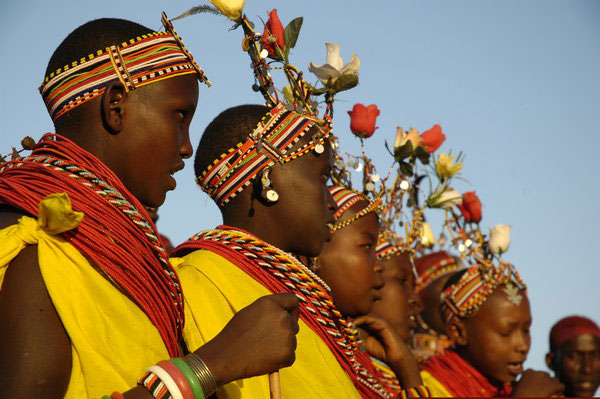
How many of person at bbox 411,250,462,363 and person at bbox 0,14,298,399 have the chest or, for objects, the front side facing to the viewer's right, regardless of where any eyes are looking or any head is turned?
2

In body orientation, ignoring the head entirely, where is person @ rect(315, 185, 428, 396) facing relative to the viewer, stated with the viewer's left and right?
facing the viewer and to the right of the viewer

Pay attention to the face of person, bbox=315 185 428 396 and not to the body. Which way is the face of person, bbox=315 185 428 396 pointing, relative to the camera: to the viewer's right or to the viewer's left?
to the viewer's right

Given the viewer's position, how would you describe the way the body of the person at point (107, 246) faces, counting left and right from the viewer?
facing to the right of the viewer

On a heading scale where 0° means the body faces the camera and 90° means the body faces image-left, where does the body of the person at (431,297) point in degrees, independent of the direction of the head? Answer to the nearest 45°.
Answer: approximately 270°

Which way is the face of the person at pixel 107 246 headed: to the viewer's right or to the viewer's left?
to the viewer's right

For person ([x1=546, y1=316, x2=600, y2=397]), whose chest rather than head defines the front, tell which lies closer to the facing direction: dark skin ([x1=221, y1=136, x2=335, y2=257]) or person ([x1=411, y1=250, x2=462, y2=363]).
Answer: the dark skin

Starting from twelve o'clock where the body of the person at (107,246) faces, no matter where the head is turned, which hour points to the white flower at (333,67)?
The white flower is roughly at 10 o'clock from the person.

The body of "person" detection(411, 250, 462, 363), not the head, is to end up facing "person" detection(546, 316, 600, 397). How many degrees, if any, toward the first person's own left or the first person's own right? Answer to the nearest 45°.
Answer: approximately 45° to the first person's own right

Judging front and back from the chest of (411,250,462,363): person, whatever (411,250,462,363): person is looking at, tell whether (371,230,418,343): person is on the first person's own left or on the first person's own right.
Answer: on the first person's own right

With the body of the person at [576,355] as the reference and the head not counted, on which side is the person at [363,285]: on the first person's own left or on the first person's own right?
on the first person's own right
